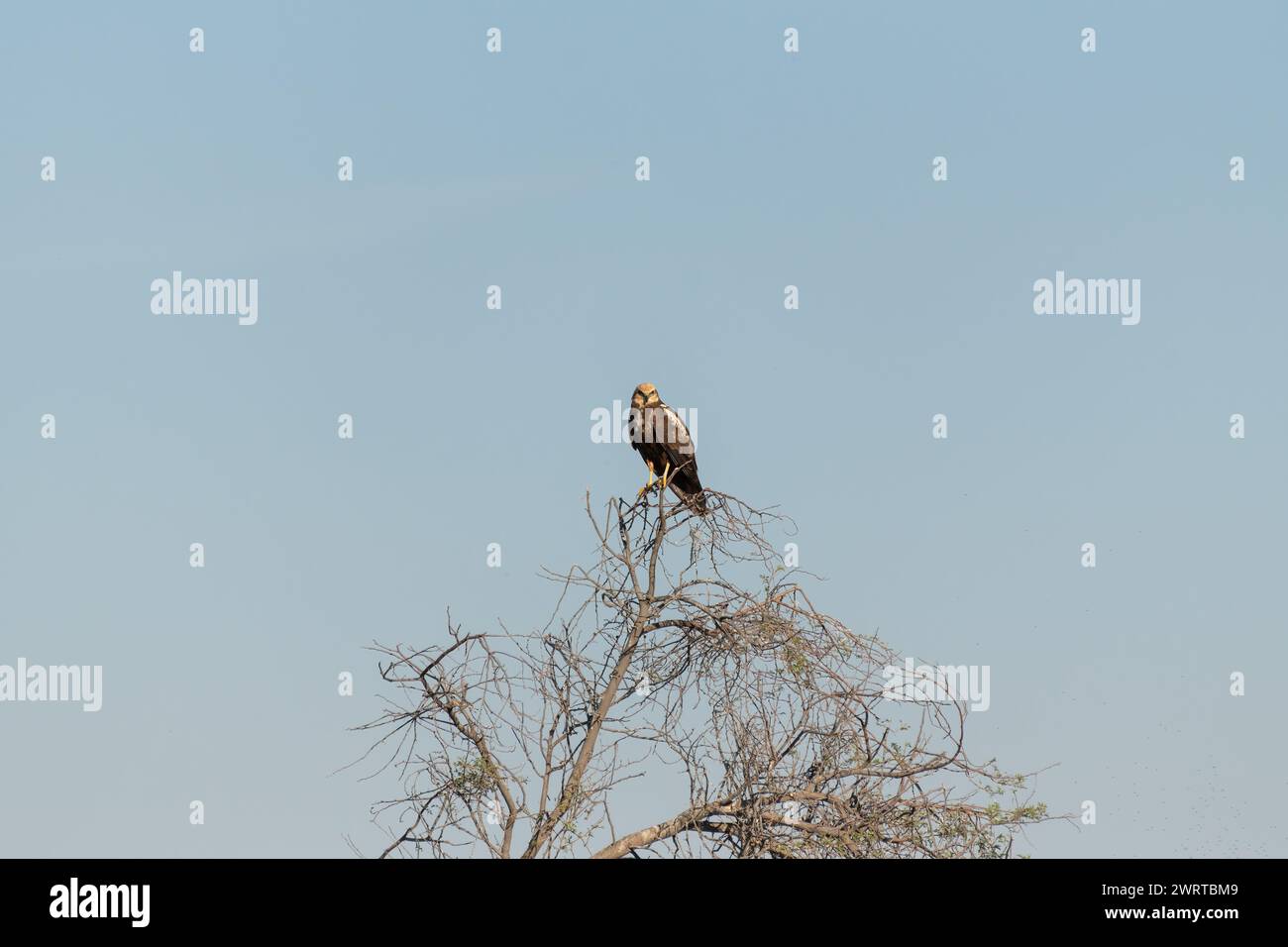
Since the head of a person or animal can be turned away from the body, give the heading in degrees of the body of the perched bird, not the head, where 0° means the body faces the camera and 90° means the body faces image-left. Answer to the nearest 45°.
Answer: approximately 45°
